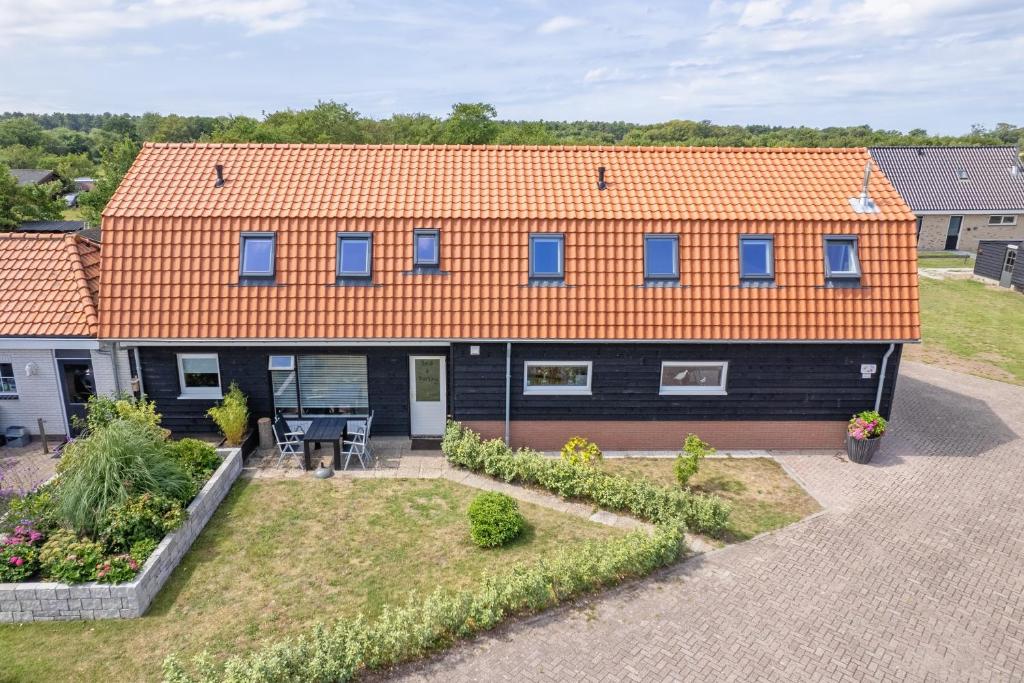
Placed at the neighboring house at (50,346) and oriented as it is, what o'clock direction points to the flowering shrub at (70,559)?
The flowering shrub is roughly at 12 o'clock from the neighboring house.

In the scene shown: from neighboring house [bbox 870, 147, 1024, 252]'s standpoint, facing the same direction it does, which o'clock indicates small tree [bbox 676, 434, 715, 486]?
The small tree is roughly at 12 o'clock from the neighboring house.

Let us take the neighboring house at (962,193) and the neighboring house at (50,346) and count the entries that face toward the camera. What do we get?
2

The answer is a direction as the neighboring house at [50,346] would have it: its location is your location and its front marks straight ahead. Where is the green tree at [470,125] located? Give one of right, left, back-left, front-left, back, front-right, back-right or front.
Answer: back-left

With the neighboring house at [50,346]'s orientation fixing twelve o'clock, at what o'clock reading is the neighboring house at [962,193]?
the neighboring house at [962,193] is roughly at 9 o'clock from the neighboring house at [50,346].

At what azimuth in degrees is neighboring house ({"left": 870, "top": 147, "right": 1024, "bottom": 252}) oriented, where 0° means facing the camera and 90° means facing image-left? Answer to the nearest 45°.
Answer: approximately 0°

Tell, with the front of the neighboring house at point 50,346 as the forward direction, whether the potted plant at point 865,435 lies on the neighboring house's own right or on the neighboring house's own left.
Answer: on the neighboring house's own left

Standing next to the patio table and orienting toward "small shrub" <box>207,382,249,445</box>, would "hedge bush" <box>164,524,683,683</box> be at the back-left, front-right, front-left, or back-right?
back-left

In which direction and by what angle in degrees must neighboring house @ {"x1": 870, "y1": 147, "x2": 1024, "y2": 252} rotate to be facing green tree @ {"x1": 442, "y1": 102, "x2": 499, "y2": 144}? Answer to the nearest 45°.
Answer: approximately 90° to its right

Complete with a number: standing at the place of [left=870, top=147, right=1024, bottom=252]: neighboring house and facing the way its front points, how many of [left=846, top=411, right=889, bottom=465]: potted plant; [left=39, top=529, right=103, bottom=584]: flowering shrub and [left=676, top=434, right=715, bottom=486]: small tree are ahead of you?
3

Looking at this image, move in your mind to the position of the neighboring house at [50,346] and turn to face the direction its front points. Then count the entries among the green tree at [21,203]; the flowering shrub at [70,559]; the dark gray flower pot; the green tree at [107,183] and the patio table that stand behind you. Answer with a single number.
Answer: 2

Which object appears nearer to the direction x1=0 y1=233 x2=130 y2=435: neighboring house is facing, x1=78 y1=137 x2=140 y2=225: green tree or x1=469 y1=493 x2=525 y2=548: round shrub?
the round shrub

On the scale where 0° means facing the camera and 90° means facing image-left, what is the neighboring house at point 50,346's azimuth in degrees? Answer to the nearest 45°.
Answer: approximately 0°
